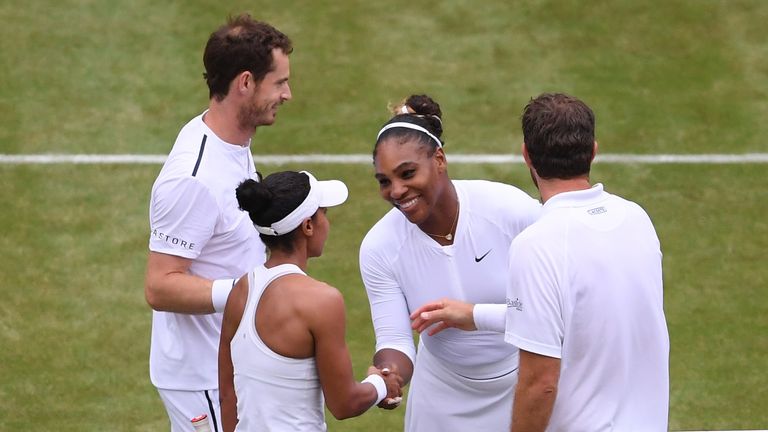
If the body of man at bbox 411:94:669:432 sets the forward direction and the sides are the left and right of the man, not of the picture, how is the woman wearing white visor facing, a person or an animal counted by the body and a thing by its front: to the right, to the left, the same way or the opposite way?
to the right

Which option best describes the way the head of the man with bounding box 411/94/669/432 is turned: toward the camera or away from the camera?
away from the camera

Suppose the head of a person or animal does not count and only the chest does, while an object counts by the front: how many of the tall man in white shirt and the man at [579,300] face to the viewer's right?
1

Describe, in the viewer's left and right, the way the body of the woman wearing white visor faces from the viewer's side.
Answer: facing away from the viewer and to the right of the viewer

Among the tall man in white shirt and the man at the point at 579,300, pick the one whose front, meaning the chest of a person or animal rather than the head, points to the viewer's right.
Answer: the tall man in white shirt

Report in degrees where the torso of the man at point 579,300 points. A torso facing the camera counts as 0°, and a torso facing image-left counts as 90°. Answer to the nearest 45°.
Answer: approximately 135°

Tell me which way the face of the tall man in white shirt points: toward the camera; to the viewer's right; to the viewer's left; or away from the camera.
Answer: to the viewer's right

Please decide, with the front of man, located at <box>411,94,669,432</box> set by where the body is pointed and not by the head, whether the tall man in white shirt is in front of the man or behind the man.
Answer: in front

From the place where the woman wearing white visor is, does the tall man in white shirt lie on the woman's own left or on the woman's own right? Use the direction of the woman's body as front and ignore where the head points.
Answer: on the woman's own left

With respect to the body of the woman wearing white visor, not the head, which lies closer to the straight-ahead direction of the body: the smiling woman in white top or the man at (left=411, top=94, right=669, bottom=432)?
the smiling woman in white top

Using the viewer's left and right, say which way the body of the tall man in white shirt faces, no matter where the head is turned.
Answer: facing to the right of the viewer

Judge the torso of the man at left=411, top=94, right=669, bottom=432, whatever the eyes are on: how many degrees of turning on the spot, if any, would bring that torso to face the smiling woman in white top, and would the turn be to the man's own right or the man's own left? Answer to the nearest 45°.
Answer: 0° — they already face them
